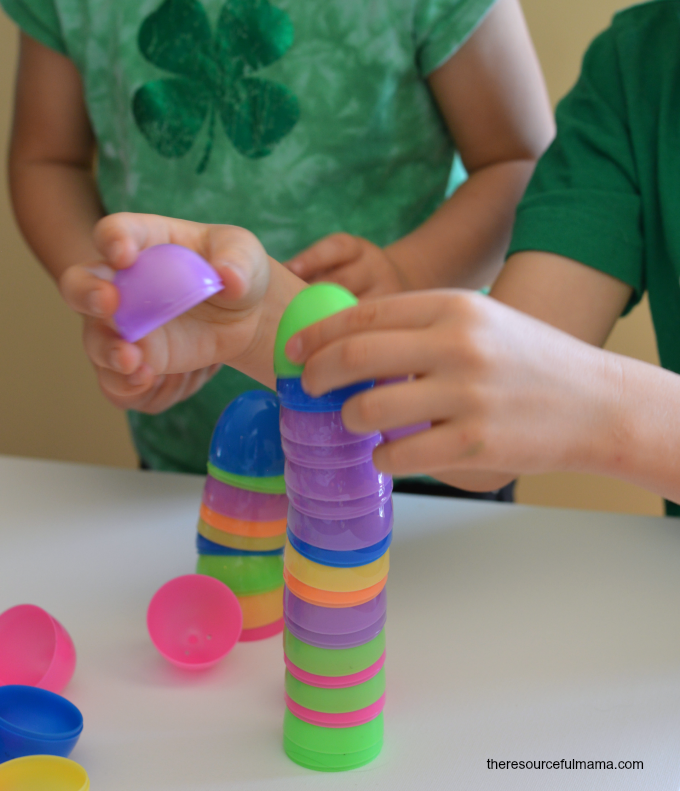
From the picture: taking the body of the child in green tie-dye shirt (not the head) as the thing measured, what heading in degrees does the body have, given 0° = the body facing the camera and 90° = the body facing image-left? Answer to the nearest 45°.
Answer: approximately 0°
